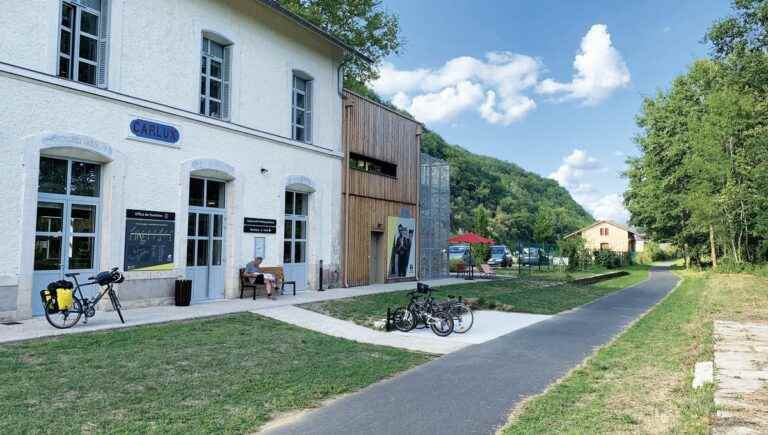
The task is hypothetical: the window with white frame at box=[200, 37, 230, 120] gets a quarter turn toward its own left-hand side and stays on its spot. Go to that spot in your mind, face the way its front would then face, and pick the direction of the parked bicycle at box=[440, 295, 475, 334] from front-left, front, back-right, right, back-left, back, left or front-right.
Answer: right

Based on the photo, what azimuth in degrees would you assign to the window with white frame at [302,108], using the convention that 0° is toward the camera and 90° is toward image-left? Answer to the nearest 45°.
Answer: approximately 315°

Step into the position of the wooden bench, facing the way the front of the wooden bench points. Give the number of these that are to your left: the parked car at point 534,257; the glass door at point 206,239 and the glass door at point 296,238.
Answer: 2

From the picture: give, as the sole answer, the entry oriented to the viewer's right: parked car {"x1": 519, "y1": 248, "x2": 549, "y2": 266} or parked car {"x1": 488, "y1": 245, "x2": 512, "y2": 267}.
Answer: parked car {"x1": 519, "y1": 248, "x2": 549, "y2": 266}

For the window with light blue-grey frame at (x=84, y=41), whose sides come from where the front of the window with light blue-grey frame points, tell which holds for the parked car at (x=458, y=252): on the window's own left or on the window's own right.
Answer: on the window's own left

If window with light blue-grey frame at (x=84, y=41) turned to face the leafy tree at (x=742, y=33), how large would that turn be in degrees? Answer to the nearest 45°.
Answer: approximately 45° to its left

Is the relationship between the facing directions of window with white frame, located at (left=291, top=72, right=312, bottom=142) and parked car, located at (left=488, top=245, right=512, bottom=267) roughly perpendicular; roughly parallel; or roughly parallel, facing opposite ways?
roughly perpendicular

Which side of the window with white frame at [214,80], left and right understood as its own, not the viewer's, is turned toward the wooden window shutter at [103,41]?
right

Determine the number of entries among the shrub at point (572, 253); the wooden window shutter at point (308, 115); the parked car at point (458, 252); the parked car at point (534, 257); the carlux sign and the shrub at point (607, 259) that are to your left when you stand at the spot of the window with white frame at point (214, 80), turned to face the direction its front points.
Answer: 5

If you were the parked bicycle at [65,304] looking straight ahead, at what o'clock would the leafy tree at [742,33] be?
The leafy tree is roughly at 12 o'clock from the parked bicycle.

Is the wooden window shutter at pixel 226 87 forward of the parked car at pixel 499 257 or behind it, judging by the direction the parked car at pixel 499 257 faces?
forward

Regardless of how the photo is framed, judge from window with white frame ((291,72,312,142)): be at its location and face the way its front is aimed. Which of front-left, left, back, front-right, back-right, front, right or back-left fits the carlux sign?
right

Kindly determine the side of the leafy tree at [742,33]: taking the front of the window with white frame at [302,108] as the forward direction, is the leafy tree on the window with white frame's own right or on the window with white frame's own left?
on the window with white frame's own left

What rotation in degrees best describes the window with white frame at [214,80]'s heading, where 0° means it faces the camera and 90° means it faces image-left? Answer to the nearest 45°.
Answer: approximately 315°
